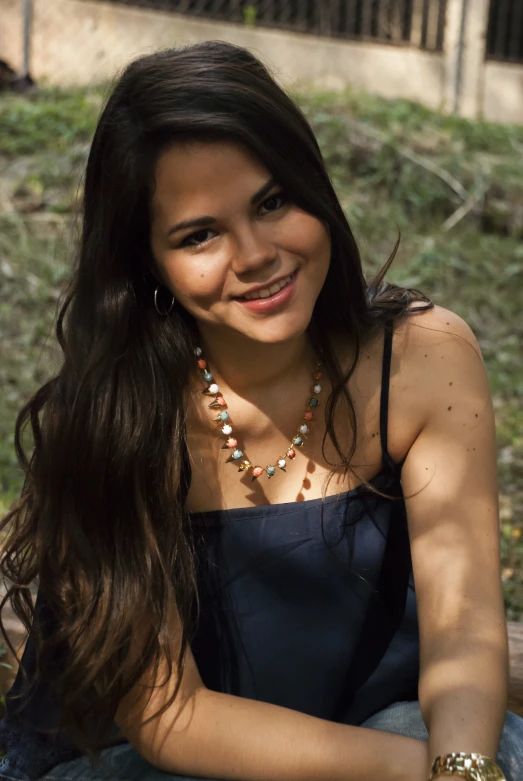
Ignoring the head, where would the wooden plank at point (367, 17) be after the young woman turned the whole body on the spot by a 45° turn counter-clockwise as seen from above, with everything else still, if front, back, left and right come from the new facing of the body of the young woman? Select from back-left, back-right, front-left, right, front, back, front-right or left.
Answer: back-left

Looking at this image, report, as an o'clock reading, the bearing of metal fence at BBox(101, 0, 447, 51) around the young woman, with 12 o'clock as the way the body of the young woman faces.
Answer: The metal fence is roughly at 6 o'clock from the young woman.

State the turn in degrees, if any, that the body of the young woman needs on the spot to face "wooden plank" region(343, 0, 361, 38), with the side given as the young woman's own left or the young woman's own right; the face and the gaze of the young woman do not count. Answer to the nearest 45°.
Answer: approximately 180°

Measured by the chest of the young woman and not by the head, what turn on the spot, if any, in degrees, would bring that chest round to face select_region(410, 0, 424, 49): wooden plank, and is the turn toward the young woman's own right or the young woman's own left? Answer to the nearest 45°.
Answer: approximately 180°

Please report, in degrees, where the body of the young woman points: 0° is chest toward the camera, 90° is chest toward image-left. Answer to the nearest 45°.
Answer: approximately 0°
